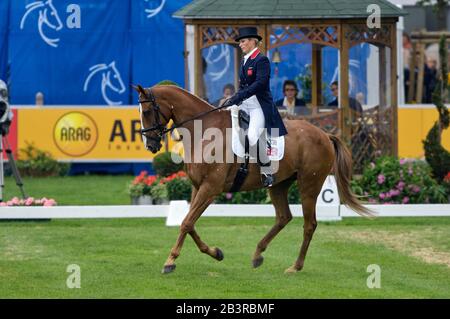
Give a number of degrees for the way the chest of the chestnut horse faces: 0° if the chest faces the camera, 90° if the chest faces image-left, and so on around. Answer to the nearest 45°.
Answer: approximately 90°

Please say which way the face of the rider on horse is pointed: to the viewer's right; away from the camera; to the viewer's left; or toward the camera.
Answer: to the viewer's left

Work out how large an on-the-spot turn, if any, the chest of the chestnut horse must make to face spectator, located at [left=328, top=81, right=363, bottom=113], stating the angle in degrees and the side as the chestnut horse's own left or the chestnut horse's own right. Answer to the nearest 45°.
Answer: approximately 90° to the chestnut horse's own right

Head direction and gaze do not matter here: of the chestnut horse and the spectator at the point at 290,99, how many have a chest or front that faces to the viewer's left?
1

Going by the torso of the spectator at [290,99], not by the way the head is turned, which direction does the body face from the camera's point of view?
toward the camera

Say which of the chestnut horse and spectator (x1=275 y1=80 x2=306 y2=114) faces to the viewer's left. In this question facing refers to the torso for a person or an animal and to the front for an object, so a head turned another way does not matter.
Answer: the chestnut horse

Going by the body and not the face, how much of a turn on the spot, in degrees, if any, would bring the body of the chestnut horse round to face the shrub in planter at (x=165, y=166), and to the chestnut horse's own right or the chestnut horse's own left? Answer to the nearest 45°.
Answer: approximately 90° to the chestnut horse's own right

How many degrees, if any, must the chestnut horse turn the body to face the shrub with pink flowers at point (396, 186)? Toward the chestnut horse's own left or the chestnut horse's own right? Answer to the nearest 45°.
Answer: approximately 135° to the chestnut horse's own right

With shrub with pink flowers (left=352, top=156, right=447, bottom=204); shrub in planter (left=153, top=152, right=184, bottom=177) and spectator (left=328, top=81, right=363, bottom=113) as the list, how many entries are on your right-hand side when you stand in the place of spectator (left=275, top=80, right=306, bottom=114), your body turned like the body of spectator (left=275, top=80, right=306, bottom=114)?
1

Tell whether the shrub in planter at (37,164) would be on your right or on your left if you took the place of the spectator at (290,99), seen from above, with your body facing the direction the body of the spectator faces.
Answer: on your right

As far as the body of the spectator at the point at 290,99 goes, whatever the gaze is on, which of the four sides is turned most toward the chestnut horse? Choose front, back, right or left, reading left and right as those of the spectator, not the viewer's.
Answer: front

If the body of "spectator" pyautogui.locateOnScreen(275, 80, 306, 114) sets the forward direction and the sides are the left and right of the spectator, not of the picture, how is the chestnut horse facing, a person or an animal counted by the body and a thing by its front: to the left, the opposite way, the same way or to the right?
to the right

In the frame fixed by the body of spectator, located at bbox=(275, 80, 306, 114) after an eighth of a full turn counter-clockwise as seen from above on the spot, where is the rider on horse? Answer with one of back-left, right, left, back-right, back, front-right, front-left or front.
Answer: front-right
